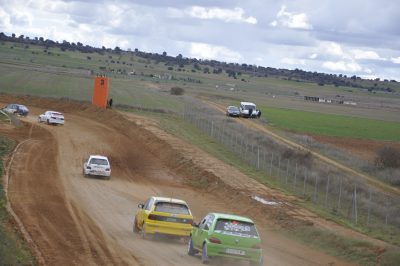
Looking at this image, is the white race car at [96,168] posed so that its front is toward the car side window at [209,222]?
no

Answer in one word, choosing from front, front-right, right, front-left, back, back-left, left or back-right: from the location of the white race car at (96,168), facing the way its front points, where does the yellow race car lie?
back

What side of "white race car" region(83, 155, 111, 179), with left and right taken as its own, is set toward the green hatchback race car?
back

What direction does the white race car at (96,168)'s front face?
away from the camera
